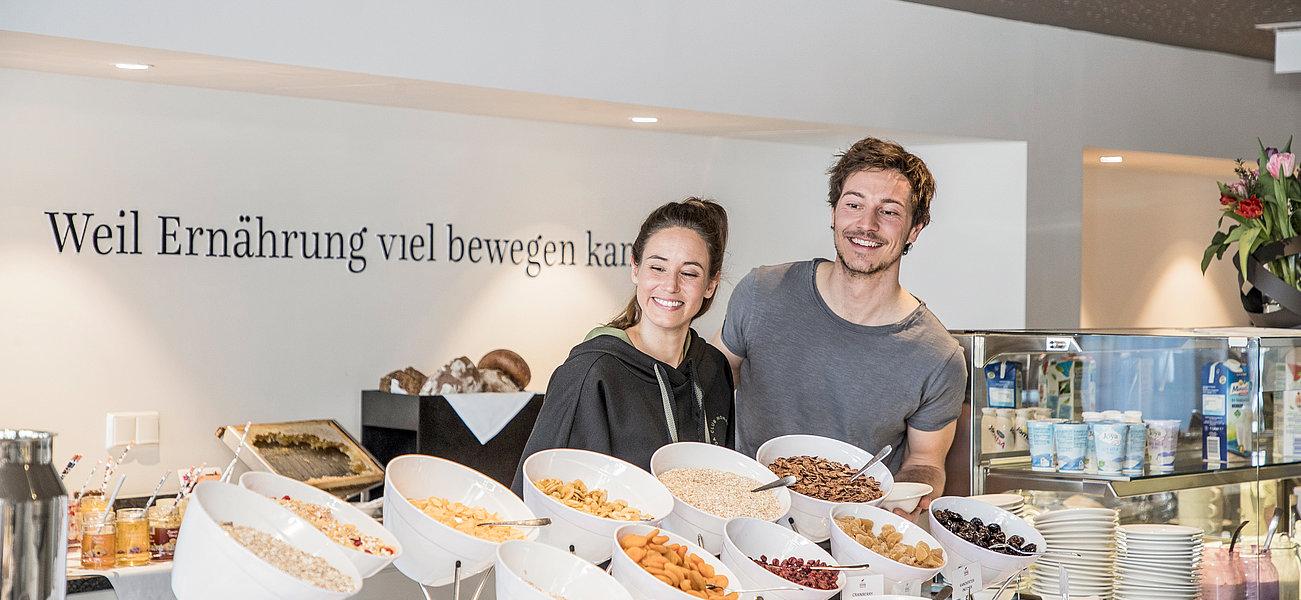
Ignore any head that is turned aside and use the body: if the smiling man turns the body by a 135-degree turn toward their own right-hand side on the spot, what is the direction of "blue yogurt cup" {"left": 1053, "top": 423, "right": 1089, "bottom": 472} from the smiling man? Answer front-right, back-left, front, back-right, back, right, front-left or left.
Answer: back-right

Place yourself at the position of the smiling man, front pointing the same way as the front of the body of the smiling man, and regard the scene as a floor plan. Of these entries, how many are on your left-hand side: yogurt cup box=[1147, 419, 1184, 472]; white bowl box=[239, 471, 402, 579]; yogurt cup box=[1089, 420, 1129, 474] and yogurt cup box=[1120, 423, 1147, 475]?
3

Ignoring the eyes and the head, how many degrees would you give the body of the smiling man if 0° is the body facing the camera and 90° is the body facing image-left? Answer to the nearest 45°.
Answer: approximately 0°

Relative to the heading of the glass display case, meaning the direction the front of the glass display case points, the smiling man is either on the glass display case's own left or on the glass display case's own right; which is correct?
on the glass display case's own right

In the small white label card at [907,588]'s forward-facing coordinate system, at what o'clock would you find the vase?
The vase is roughly at 7 o'clock from the small white label card.

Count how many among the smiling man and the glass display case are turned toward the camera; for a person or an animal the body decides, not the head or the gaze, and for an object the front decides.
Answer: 2

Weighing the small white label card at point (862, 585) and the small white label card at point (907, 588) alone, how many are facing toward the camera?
2

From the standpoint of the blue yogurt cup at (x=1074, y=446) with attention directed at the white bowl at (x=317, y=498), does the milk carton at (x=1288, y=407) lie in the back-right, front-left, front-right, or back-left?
back-left
